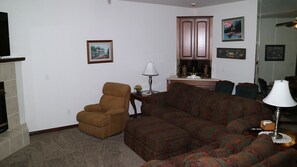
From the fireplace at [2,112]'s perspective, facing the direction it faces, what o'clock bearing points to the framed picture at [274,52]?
The framed picture is roughly at 11 o'clock from the fireplace.

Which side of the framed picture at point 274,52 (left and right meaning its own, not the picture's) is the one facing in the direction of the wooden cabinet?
right

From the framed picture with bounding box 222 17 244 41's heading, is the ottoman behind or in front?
in front

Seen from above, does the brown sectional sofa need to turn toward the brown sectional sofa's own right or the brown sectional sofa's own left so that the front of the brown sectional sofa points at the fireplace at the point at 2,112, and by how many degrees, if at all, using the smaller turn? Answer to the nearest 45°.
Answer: approximately 45° to the brown sectional sofa's own right

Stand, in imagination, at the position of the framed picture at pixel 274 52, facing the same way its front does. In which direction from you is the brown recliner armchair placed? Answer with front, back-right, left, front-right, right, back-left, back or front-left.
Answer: front-right

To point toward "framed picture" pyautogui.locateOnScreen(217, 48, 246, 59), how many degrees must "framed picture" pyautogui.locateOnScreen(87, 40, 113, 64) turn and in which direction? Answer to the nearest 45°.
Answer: approximately 45° to its left

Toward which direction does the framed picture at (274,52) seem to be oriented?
toward the camera

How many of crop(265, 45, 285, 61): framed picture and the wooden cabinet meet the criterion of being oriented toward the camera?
2

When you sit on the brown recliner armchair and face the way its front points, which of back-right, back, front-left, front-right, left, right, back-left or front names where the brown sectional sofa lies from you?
left

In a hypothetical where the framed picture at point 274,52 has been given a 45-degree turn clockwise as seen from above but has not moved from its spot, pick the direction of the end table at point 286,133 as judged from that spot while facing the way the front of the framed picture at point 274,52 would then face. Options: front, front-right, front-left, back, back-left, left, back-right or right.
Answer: front-left

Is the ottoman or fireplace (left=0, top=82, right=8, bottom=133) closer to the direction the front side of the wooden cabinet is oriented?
the ottoman

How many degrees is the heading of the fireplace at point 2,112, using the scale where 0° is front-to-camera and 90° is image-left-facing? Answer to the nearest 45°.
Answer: approximately 315°

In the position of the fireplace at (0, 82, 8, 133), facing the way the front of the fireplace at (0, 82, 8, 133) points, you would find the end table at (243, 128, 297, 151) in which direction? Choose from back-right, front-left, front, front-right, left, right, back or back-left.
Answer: front

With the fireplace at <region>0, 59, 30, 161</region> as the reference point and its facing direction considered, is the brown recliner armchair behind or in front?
in front

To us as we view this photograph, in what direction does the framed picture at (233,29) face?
facing the viewer and to the left of the viewer

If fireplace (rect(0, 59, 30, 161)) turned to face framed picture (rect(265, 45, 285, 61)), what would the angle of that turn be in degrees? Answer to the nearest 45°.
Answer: approximately 45° to its left

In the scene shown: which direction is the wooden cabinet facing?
toward the camera
